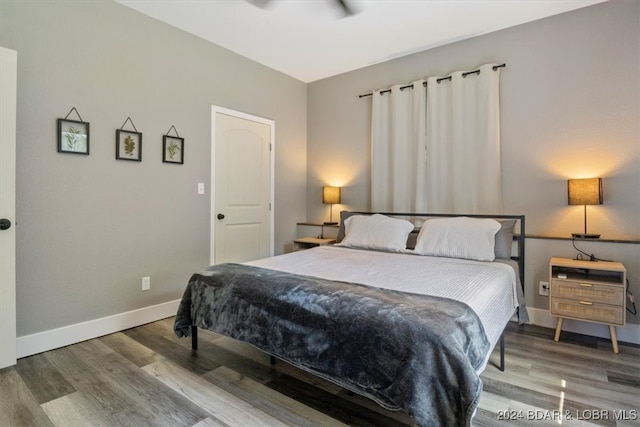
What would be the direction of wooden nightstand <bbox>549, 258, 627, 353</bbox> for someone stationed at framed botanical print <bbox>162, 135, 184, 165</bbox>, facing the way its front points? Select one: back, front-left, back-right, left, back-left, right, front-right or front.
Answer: front

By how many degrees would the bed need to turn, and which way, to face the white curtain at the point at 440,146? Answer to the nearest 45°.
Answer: approximately 135° to its right

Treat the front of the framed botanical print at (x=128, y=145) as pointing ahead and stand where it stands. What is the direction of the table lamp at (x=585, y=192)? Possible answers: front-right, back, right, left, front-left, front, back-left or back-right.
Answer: front

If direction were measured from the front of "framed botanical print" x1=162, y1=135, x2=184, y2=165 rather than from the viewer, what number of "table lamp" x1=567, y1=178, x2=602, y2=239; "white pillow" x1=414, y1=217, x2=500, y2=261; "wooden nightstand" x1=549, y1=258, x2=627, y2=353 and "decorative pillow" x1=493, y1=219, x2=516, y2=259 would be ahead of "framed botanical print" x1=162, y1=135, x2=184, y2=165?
4

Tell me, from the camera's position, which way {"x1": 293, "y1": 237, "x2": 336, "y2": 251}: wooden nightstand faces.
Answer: facing the viewer and to the left of the viewer

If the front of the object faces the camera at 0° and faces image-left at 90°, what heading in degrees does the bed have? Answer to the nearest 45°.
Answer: approximately 45°

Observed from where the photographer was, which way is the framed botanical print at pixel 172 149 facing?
facing the viewer and to the right of the viewer

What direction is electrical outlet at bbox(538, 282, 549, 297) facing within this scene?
toward the camera

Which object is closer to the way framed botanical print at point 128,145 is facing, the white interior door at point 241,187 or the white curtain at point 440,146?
the white curtain

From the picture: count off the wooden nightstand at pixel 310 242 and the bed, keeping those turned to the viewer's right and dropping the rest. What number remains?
0

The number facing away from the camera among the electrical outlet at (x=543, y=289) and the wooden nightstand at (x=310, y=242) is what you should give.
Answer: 0

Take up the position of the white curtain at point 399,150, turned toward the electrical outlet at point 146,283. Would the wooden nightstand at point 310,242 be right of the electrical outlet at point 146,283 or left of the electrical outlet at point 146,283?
right

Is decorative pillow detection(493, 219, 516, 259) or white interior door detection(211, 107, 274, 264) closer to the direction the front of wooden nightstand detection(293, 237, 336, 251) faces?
the white interior door

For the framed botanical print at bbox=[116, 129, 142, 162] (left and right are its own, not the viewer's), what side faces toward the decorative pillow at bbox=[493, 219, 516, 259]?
front

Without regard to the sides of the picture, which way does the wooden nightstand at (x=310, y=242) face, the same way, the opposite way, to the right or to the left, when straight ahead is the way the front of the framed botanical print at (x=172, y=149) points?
to the right

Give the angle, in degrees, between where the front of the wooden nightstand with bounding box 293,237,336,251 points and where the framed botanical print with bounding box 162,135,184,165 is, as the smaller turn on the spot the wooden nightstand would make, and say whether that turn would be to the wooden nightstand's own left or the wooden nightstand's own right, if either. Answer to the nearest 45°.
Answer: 0° — it already faces it
